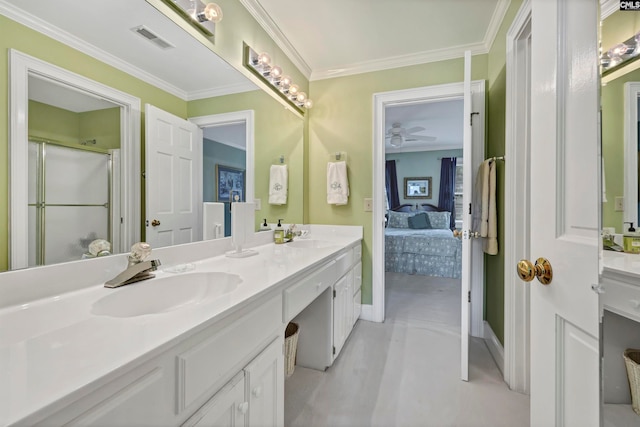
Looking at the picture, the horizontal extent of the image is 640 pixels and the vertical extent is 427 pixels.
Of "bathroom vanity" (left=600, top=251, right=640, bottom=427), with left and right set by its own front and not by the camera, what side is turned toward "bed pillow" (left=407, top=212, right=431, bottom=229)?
right

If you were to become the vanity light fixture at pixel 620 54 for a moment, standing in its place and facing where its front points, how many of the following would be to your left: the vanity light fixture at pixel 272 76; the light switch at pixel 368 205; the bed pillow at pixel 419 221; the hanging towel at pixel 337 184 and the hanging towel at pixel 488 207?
0

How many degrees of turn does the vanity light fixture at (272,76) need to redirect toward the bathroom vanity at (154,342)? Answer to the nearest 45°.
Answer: approximately 45° to its right

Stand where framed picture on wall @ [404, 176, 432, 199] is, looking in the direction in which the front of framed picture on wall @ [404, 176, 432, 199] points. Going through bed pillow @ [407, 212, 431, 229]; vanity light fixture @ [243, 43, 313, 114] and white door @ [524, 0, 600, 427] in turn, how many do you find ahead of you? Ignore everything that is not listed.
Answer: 3

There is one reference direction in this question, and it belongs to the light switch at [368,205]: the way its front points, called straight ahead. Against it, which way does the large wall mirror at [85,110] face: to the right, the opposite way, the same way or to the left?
to the left

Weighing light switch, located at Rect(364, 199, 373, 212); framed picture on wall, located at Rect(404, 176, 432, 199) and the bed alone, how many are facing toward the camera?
3

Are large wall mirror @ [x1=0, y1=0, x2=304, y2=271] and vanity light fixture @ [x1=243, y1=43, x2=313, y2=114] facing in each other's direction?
no

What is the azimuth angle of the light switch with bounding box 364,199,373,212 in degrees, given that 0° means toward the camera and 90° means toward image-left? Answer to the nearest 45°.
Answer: approximately 0°

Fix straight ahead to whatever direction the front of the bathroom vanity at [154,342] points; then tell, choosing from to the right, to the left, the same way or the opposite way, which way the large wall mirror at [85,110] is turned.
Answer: the same way

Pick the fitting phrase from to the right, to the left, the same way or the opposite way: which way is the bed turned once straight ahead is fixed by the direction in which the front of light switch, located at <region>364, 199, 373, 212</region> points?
the same way

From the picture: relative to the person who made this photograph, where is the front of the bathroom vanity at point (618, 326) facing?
facing the viewer and to the left of the viewer

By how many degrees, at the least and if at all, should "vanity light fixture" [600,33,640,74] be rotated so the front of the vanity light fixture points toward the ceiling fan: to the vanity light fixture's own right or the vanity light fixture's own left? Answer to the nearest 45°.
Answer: approximately 90° to the vanity light fixture's own right

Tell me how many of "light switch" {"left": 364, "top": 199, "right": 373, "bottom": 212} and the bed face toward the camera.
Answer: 2

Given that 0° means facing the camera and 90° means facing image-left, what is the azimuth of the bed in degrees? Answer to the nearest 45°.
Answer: approximately 0°

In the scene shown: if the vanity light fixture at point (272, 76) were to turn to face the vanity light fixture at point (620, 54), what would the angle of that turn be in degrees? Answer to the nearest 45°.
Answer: approximately 45° to its right

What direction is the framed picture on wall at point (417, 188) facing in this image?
toward the camera

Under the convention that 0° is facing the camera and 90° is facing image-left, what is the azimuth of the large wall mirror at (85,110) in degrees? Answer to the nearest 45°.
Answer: approximately 315°
